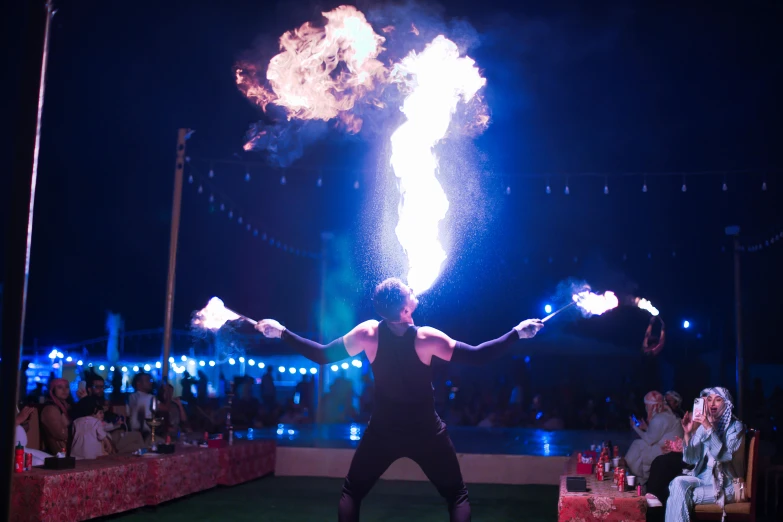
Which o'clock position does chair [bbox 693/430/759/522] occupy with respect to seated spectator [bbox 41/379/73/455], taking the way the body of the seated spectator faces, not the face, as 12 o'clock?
The chair is roughly at 12 o'clock from the seated spectator.

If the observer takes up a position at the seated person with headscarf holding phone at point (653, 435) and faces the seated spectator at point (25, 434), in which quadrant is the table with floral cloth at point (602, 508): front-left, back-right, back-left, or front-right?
front-left

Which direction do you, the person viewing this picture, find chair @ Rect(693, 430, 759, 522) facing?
facing to the left of the viewer

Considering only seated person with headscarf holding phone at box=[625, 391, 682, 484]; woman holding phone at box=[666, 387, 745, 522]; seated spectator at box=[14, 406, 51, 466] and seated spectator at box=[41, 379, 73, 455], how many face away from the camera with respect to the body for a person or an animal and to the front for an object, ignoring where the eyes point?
0

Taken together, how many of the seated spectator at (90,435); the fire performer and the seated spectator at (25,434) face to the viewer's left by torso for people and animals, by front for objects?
0

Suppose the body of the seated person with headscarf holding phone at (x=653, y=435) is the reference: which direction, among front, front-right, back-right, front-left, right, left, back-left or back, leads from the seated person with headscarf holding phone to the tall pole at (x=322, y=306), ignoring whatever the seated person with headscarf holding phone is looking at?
front-right

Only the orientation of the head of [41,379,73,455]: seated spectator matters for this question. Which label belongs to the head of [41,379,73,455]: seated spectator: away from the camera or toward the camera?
toward the camera

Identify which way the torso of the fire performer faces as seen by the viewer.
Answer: away from the camera

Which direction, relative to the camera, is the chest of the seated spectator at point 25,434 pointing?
to the viewer's right

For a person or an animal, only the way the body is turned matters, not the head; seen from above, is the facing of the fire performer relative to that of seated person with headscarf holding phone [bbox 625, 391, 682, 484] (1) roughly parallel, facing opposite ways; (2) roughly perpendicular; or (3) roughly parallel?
roughly perpendicular

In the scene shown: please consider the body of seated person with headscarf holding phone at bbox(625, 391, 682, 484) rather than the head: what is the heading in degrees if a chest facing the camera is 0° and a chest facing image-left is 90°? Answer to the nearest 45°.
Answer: approximately 90°
